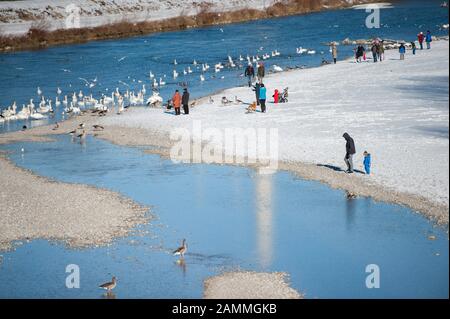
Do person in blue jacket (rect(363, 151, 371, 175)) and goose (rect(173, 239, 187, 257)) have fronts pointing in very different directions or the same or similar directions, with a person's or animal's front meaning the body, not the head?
very different directions

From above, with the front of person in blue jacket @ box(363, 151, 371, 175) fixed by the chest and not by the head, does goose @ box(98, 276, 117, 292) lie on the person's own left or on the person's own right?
on the person's own left

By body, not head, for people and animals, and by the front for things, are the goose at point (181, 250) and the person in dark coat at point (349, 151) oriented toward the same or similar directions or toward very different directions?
very different directions
